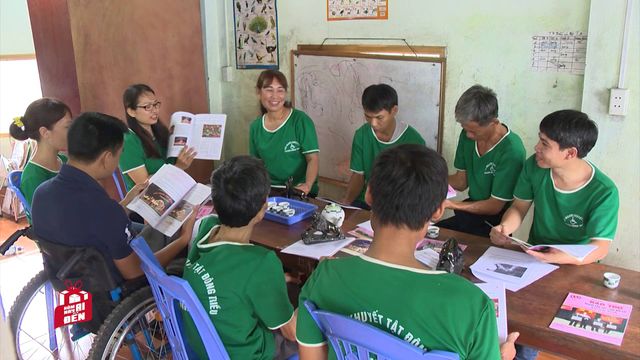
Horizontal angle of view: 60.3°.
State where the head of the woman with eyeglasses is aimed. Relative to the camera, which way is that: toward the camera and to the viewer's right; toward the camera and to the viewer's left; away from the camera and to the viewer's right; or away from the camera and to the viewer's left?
toward the camera and to the viewer's right

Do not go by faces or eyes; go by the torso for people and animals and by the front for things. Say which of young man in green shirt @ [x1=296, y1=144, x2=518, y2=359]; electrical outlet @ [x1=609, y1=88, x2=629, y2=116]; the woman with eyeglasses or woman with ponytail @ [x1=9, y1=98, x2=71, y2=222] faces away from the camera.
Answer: the young man in green shirt

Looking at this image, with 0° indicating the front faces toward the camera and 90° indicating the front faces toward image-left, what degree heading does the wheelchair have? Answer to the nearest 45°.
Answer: approximately 225°

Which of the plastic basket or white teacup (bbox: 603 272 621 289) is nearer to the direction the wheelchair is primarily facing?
the plastic basket

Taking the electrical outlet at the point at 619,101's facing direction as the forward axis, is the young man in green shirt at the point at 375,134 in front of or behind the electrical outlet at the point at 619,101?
in front

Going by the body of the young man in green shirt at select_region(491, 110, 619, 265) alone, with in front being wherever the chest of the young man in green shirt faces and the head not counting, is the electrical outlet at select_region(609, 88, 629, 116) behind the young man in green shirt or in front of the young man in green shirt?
behind

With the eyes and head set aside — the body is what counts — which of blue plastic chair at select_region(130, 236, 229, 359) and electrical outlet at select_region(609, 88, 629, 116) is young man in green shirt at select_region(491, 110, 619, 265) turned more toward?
the blue plastic chair

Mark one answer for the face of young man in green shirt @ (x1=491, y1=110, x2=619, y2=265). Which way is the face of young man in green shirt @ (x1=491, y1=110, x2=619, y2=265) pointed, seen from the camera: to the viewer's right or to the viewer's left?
to the viewer's left

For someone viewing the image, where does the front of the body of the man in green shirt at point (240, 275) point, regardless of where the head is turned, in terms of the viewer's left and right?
facing away from the viewer and to the right of the viewer

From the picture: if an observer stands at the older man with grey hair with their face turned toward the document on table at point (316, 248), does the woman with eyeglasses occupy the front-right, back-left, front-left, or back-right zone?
front-right

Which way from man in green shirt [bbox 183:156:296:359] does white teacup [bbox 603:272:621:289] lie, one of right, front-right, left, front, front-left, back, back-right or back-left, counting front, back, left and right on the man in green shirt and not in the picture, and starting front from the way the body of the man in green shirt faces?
front-right

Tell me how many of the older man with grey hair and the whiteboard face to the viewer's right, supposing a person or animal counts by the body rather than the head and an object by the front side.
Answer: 0

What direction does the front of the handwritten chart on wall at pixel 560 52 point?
toward the camera

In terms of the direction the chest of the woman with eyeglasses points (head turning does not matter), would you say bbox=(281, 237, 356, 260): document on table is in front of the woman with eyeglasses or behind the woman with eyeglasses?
in front

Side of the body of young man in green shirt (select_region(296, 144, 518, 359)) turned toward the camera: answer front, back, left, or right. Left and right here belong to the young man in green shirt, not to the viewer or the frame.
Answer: back

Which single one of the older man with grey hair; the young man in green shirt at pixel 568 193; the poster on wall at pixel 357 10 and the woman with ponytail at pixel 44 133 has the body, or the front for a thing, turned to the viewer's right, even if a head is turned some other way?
the woman with ponytail

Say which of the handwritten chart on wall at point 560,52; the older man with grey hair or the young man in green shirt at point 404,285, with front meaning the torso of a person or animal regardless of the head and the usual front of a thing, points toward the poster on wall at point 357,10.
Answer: the young man in green shirt

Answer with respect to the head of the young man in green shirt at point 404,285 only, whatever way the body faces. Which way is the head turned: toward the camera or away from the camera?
away from the camera

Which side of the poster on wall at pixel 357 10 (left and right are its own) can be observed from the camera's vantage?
front

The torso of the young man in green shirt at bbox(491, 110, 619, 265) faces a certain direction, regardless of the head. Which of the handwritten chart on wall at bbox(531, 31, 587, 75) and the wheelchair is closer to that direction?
the wheelchair

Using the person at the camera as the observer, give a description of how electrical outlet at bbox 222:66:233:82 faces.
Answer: facing the viewer

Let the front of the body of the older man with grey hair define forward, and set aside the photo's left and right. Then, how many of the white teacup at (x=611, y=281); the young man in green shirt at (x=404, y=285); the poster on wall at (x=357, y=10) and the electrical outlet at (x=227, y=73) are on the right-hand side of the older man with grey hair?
2
